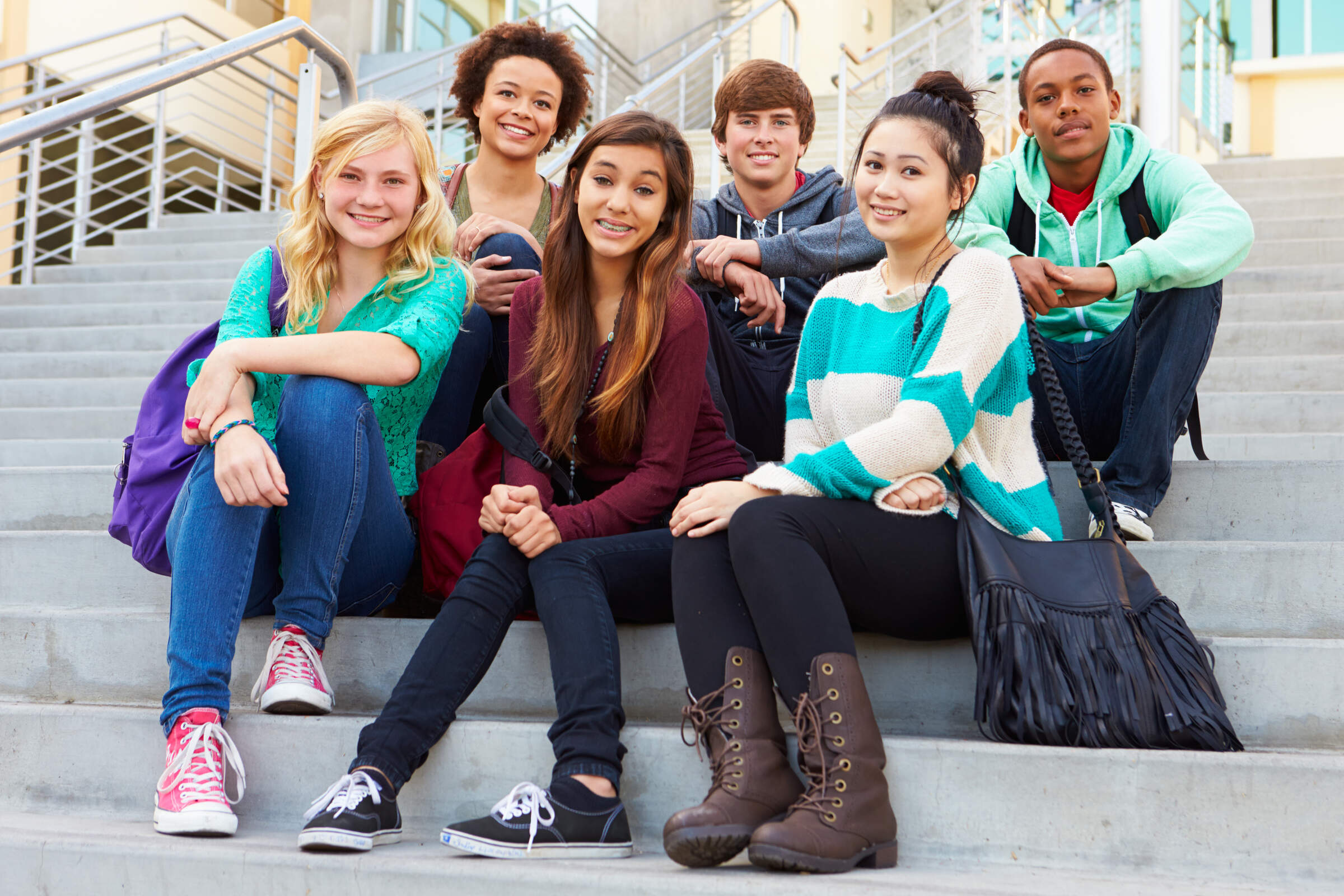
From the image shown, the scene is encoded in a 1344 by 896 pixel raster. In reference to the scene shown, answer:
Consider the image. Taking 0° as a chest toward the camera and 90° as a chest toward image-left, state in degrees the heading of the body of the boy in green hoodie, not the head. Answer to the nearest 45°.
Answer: approximately 0°

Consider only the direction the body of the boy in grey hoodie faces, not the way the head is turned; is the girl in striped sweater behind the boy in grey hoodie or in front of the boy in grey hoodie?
in front

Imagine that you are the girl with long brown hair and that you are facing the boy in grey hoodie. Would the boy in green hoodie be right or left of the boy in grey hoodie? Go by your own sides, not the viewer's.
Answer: right

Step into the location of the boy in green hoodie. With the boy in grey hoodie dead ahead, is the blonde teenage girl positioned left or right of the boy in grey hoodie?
left

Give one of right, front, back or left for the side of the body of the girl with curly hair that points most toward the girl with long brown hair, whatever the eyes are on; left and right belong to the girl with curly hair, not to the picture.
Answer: front
